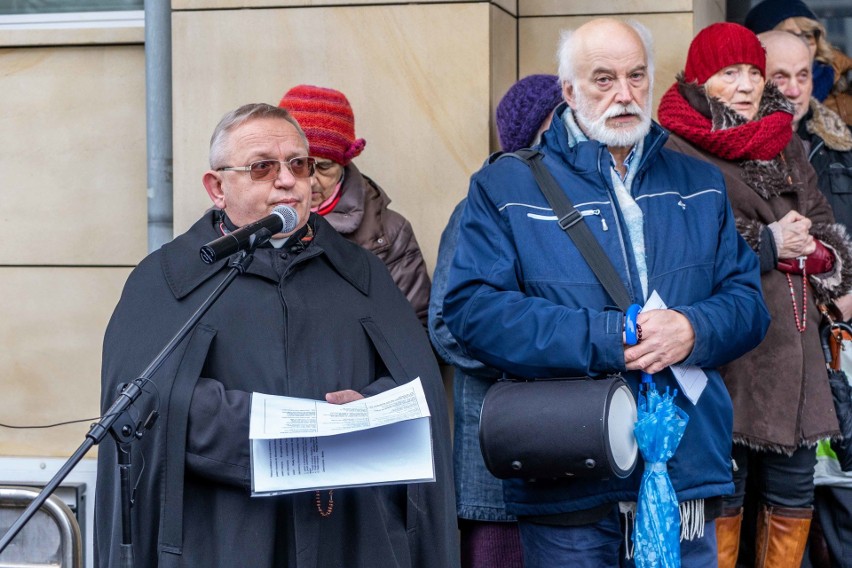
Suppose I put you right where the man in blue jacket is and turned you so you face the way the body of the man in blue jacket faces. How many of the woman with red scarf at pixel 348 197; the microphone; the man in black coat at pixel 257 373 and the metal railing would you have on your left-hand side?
0

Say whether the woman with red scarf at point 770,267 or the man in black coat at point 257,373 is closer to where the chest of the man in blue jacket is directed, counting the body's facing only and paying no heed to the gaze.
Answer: the man in black coat

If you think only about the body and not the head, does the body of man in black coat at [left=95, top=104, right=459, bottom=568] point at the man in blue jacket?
no

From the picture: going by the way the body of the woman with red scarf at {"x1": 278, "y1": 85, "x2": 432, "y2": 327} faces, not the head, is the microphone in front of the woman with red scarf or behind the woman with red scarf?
in front

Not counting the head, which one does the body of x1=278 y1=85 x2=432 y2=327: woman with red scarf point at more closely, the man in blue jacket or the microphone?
the microphone

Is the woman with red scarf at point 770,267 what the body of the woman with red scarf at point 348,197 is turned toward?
no

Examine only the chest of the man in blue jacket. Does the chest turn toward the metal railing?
no

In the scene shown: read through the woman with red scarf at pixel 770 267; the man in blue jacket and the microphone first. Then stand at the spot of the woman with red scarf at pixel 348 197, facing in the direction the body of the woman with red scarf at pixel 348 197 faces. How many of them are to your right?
0

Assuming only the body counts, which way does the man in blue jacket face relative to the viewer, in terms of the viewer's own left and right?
facing the viewer

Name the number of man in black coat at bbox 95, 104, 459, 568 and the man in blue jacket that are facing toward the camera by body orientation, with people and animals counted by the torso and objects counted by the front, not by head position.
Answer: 2

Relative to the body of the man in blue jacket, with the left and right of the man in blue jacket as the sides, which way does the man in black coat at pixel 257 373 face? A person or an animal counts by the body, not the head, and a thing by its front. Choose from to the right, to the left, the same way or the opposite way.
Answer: the same way

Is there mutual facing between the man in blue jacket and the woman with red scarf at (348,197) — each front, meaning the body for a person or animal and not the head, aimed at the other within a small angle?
no

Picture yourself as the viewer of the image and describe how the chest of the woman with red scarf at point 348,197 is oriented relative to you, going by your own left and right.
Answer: facing the viewer and to the left of the viewer

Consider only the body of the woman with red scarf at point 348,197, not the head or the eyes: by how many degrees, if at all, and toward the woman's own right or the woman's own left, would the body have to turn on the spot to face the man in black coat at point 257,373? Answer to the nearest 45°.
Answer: approximately 45° to the woman's own left

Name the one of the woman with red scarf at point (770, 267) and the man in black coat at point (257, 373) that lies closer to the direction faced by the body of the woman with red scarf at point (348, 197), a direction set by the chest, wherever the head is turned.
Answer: the man in black coat

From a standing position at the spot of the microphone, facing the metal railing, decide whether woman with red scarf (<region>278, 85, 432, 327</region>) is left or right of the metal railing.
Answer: right

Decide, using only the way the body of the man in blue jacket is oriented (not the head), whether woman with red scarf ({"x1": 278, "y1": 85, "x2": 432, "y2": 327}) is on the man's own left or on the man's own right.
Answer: on the man's own right
